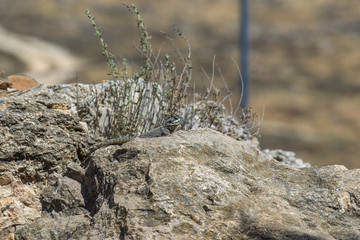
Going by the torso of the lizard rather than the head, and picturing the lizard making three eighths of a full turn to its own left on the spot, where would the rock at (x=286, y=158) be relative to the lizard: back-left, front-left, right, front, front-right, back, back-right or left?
right

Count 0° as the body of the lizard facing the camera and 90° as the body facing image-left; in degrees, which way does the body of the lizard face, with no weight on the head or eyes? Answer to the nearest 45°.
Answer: approximately 270°

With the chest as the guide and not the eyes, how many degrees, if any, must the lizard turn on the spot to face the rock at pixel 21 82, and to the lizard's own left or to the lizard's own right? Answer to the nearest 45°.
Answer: approximately 135° to the lizard's own left
